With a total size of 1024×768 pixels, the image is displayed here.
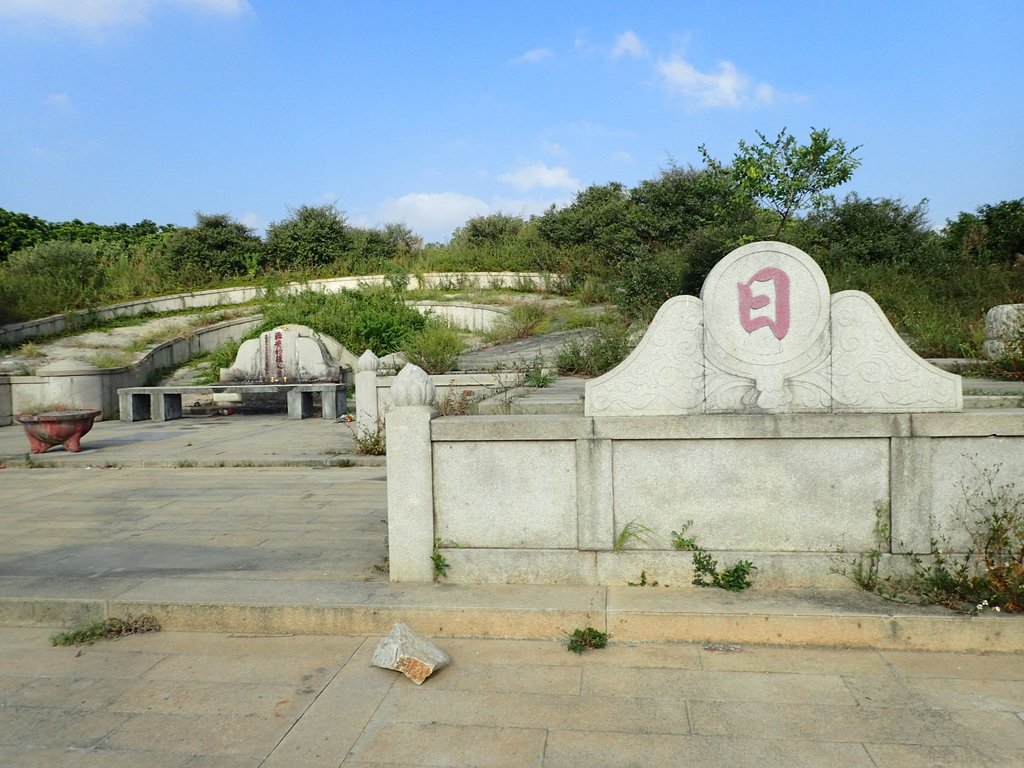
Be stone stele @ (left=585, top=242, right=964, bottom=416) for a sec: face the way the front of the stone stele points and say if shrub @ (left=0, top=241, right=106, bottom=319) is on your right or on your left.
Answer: on your right

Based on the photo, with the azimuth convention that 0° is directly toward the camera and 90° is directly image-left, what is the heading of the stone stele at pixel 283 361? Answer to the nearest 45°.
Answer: approximately 0°

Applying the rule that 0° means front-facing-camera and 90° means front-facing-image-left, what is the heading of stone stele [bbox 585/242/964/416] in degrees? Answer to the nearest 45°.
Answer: approximately 0°

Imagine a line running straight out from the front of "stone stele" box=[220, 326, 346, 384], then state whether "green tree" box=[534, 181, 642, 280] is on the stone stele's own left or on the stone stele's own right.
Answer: on the stone stele's own left

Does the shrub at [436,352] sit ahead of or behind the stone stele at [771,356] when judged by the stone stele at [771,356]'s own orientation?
behind

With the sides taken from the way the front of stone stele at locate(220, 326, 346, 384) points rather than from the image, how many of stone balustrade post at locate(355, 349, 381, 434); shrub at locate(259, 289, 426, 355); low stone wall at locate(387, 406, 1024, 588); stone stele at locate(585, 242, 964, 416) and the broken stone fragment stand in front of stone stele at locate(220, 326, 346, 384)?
4

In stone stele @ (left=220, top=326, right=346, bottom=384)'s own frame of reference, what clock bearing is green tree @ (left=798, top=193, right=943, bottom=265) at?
The green tree is roughly at 9 o'clock from the stone stele.

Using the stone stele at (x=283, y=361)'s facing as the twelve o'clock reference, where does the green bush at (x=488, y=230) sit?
The green bush is roughly at 7 o'clock from the stone stele.

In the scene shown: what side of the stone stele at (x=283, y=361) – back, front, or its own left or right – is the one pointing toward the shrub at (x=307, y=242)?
back

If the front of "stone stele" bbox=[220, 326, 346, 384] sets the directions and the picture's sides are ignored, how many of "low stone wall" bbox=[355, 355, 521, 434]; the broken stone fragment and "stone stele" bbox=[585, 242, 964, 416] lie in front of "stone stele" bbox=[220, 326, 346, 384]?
3

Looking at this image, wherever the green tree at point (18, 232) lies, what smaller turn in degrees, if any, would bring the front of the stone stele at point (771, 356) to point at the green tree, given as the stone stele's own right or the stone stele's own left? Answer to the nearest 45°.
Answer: approximately 135° to the stone stele's own right
